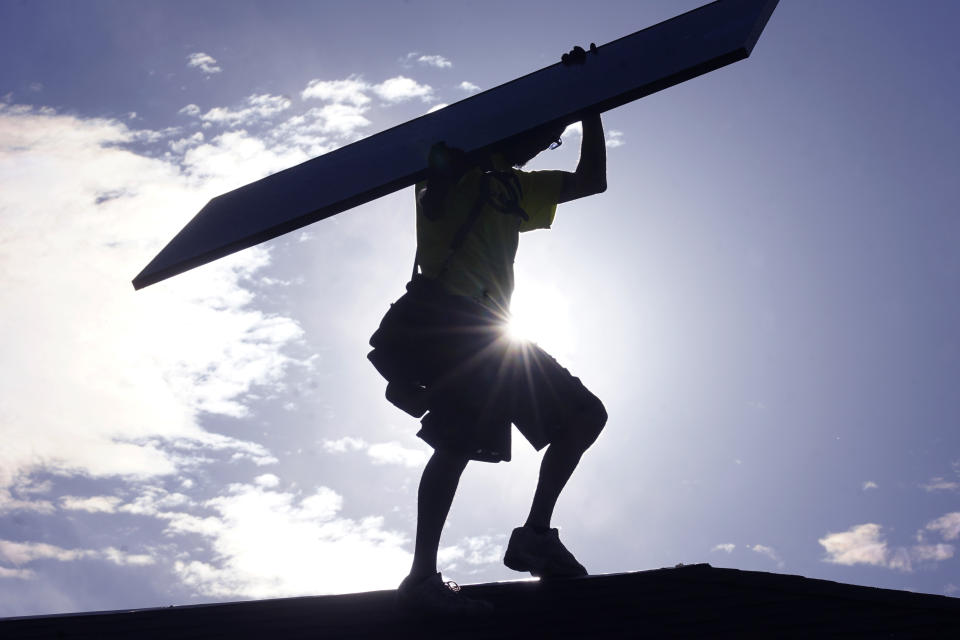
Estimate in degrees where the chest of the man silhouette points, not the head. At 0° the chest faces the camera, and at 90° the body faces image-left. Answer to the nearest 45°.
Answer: approximately 270°
